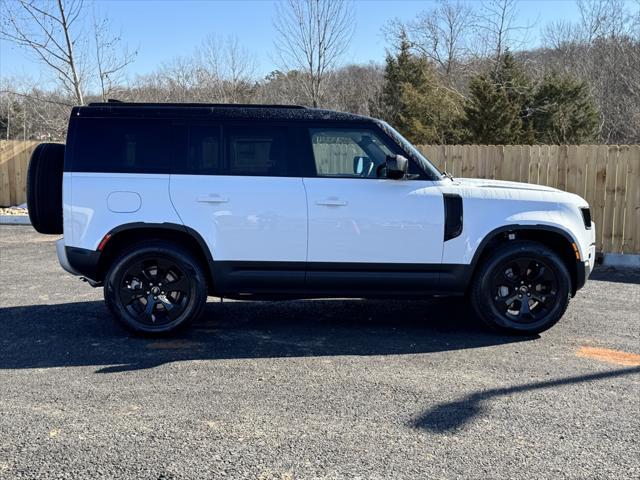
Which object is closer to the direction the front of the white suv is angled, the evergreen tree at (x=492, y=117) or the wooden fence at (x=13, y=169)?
the evergreen tree

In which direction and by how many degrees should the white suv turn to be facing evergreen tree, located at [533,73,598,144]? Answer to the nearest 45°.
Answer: approximately 45° to its left

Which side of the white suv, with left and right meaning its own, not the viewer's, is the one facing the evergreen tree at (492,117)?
left

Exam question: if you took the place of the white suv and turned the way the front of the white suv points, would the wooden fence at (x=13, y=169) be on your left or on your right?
on your left

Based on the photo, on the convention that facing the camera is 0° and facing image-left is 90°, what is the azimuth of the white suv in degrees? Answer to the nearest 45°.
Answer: approximately 270°

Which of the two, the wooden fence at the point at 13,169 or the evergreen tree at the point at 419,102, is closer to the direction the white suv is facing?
the evergreen tree

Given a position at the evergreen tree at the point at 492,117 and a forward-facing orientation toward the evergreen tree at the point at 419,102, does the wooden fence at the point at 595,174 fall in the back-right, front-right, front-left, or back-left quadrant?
back-left
